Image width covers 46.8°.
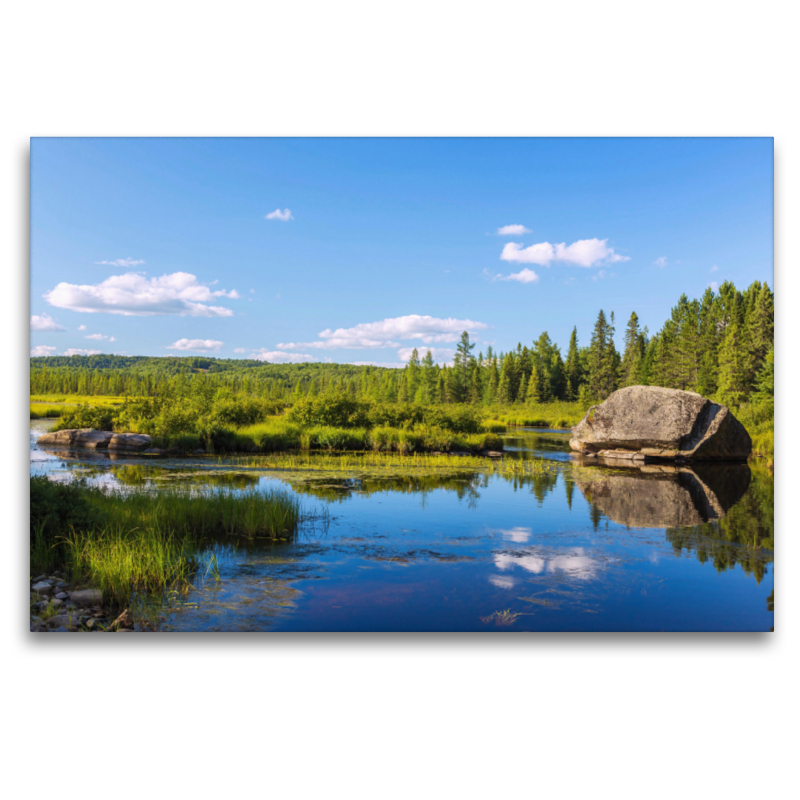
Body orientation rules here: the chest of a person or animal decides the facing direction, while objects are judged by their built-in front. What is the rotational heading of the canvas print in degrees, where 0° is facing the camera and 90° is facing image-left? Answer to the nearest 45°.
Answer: approximately 0°
